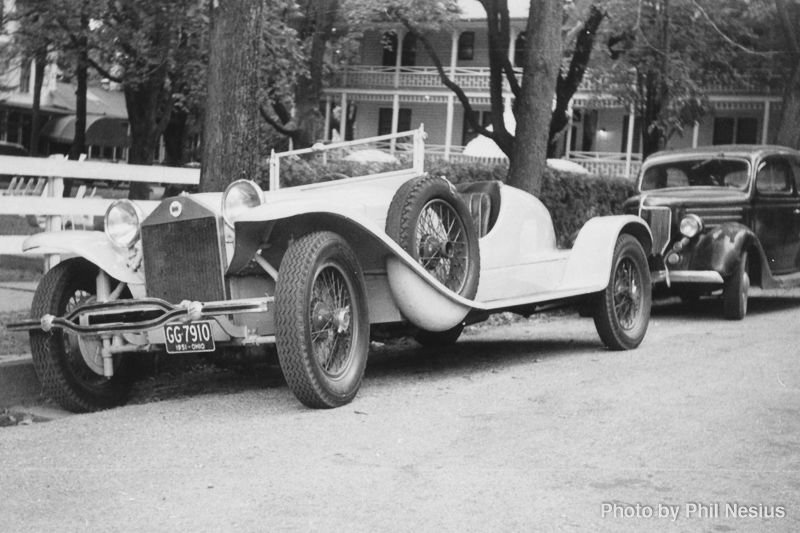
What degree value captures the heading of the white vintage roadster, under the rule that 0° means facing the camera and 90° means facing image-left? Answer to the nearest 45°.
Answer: approximately 45°

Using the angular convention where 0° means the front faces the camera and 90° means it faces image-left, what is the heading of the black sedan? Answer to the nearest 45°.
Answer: approximately 45°

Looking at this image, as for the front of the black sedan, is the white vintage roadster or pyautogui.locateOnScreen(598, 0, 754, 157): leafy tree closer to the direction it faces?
the white vintage roadster

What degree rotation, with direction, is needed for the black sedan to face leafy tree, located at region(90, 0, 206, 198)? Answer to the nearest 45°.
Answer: approximately 90° to its right

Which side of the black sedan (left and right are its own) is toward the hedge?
right

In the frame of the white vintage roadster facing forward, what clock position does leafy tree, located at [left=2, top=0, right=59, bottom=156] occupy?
The leafy tree is roughly at 4 o'clock from the white vintage roadster.
